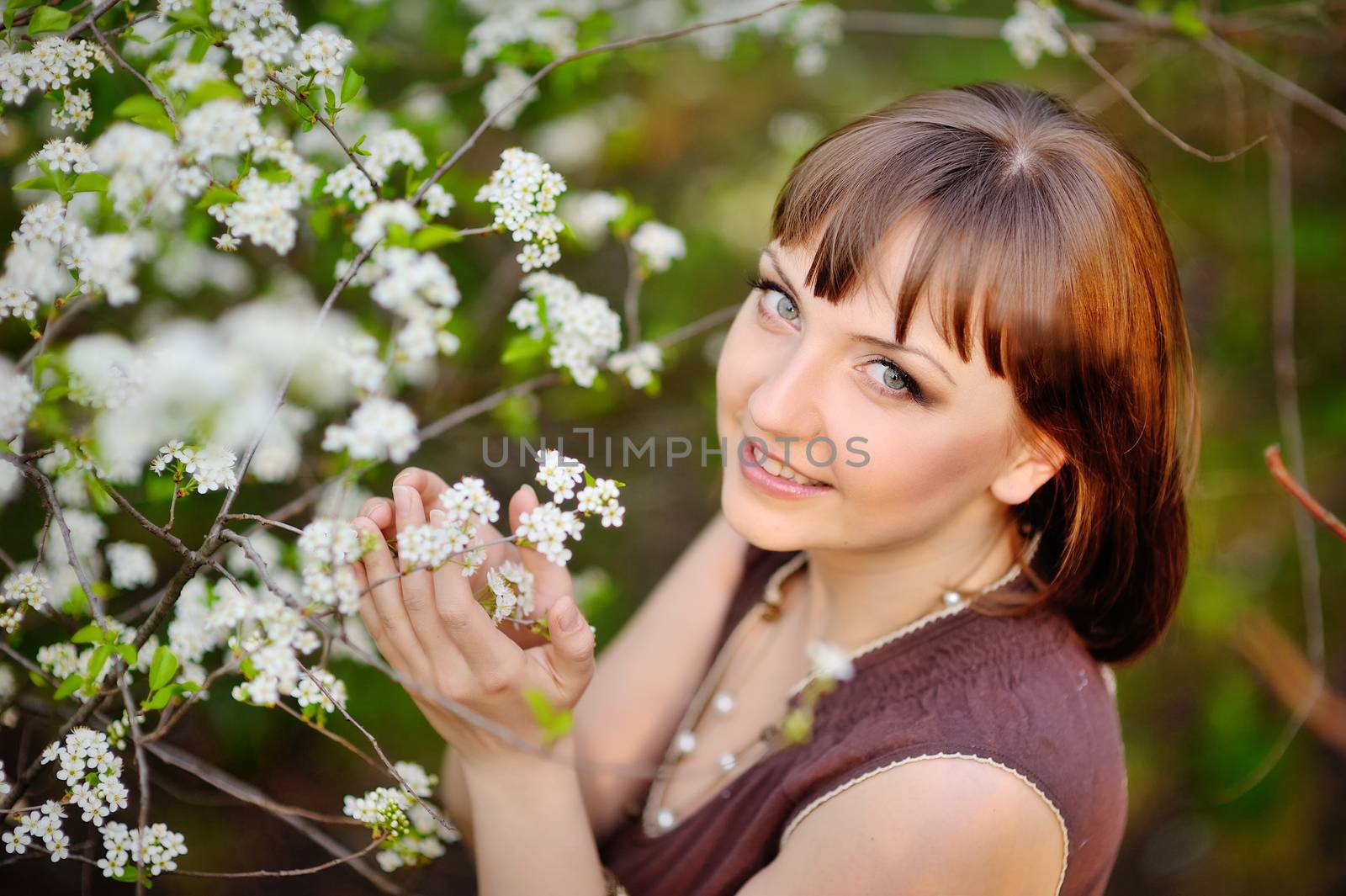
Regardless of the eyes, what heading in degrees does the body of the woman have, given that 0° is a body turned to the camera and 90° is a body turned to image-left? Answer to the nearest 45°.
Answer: approximately 45°
